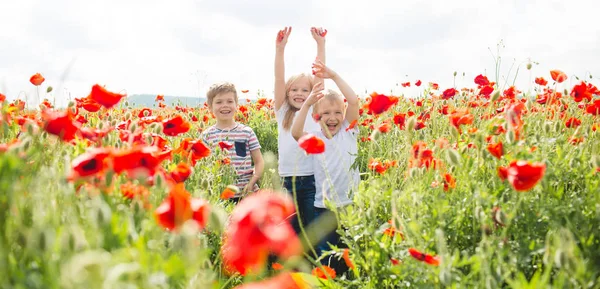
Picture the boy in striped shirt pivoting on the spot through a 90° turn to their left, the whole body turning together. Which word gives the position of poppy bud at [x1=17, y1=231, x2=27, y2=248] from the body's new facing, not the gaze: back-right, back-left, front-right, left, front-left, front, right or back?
right

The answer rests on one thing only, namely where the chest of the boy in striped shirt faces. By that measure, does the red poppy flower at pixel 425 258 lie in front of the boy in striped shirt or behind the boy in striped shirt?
in front

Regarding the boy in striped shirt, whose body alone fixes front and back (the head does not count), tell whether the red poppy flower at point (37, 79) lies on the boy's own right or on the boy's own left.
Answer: on the boy's own right

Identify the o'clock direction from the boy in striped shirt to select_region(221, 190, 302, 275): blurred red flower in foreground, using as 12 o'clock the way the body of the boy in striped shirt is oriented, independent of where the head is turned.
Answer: The blurred red flower in foreground is roughly at 12 o'clock from the boy in striped shirt.

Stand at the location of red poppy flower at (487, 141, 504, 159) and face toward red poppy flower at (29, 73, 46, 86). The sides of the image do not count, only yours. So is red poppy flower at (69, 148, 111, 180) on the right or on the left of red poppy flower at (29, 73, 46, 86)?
left

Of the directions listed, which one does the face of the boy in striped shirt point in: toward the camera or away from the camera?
toward the camera

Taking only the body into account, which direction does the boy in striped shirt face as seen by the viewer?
toward the camera

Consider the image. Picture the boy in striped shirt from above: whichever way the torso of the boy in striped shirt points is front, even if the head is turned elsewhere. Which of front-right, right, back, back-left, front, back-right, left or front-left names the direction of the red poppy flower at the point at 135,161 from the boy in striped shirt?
front

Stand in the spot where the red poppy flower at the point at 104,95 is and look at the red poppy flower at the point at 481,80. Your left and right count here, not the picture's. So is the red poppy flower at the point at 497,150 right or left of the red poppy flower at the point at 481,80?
right

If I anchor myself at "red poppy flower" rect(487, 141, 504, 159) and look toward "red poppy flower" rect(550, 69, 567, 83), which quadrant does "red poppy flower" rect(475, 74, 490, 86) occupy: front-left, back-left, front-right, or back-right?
front-left

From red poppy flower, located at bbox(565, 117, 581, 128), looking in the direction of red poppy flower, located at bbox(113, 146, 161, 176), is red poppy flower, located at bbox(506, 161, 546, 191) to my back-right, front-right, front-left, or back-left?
front-left
